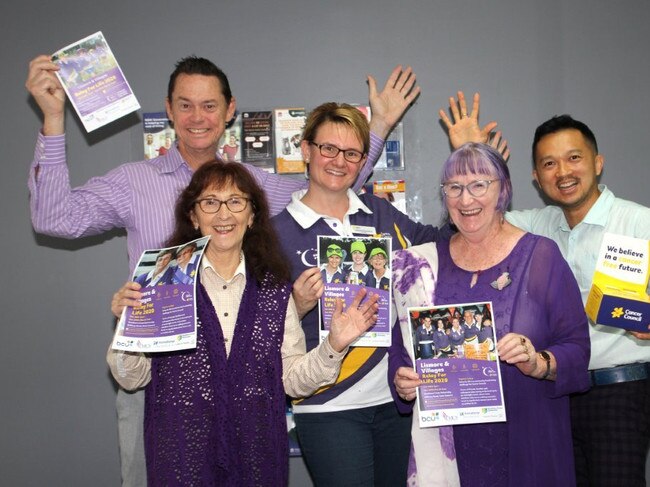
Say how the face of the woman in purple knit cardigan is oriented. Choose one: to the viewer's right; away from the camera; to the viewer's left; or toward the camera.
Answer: toward the camera

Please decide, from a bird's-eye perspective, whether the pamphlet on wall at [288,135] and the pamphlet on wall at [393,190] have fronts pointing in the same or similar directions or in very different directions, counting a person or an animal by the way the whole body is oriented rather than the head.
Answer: same or similar directions

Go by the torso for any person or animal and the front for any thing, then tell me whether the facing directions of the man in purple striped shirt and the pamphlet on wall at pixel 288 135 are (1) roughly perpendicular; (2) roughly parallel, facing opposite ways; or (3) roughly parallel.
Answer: roughly parallel

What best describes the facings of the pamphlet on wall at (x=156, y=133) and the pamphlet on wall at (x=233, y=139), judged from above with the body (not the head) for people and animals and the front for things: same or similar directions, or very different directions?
same or similar directions

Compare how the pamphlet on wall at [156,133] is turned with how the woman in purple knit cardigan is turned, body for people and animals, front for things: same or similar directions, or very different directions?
same or similar directions

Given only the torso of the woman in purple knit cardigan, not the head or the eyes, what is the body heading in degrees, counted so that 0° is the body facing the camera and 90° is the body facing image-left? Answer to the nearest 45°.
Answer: approximately 0°

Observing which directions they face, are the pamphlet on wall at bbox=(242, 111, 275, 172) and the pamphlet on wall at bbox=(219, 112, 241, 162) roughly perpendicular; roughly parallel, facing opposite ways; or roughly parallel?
roughly parallel

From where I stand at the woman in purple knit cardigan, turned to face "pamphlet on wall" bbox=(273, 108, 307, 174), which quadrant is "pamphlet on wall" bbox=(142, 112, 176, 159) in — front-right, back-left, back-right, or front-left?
front-left

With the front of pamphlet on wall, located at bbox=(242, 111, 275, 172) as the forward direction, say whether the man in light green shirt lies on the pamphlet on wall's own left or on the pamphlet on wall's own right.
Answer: on the pamphlet on wall's own left

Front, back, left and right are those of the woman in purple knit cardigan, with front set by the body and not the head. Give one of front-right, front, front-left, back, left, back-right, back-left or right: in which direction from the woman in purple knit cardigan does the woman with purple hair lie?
left

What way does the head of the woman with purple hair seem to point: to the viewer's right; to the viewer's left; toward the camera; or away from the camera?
toward the camera

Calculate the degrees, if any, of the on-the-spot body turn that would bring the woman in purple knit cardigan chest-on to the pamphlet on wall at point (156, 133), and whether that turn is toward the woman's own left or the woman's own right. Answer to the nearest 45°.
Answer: approximately 180°

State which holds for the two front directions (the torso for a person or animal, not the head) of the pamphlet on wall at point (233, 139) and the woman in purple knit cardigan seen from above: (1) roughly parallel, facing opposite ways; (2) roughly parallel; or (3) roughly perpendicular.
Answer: roughly parallel

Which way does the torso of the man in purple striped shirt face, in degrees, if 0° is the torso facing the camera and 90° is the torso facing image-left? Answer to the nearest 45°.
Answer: approximately 0°

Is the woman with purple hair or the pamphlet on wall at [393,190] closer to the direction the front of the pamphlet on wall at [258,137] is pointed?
the woman with purple hair

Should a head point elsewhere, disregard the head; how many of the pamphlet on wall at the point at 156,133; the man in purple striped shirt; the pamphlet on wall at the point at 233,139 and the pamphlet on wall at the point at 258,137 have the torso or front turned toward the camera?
4

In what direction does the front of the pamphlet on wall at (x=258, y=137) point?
toward the camera

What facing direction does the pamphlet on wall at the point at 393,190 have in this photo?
toward the camera

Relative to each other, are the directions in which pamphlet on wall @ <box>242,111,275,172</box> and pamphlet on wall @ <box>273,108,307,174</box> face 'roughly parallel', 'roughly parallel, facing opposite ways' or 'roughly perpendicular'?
roughly parallel

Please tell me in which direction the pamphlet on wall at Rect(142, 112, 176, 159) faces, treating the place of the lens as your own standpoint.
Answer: facing the viewer
